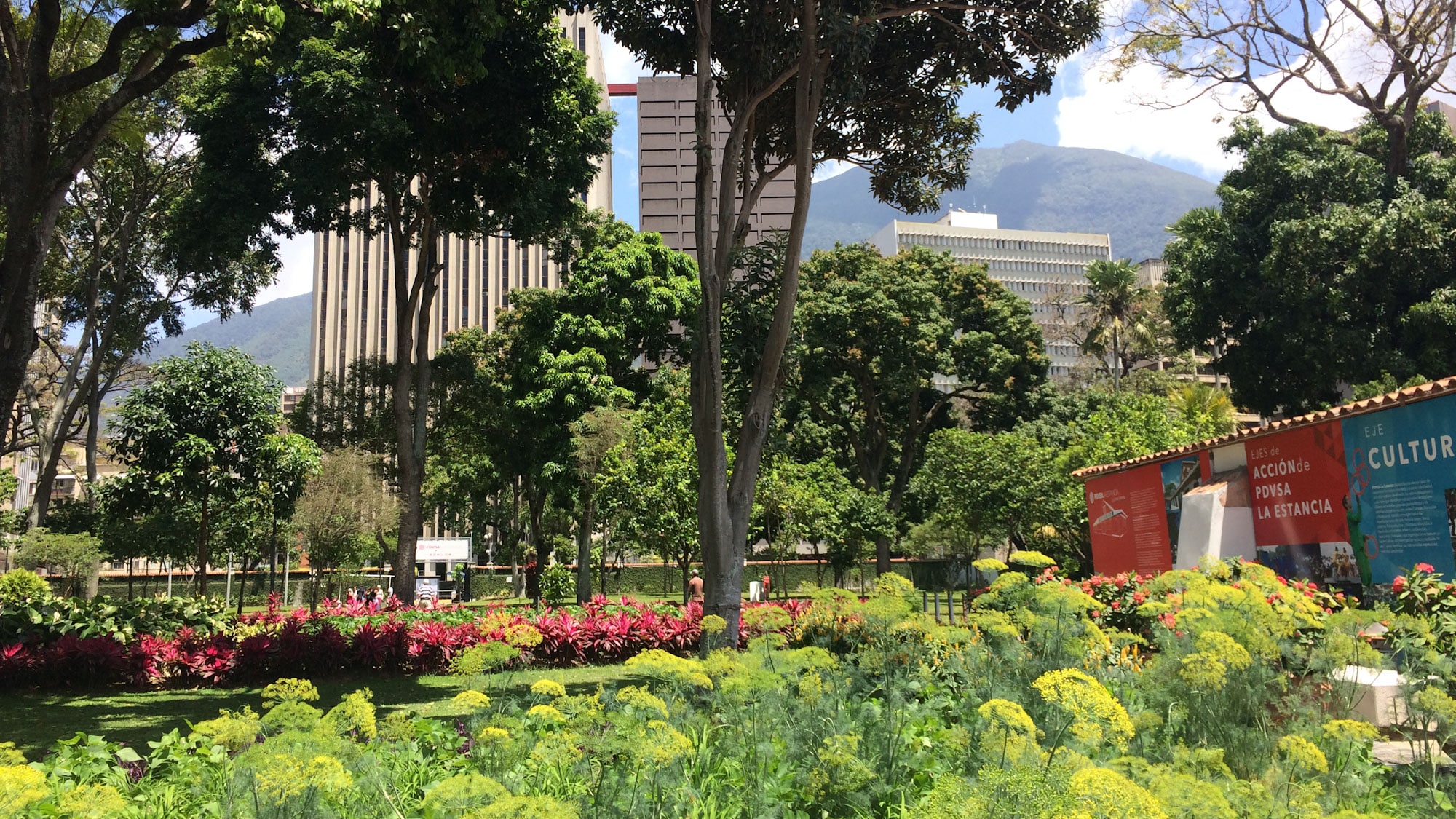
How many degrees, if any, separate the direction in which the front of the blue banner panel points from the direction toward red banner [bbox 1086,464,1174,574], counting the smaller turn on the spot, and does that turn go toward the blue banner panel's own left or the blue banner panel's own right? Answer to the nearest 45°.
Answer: approximately 90° to the blue banner panel's own right

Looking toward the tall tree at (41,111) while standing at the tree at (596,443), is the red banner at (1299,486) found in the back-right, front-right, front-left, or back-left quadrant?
front-left

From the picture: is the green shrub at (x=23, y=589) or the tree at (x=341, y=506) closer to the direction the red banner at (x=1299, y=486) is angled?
the green shrub

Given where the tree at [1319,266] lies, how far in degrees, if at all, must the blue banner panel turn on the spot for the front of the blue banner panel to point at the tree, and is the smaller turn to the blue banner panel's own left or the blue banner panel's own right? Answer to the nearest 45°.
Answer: approximately 135° to the blue banner panel's own right

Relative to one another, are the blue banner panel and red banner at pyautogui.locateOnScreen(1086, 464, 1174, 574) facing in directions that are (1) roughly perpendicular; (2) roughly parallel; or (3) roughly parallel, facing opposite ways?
roughly parallel

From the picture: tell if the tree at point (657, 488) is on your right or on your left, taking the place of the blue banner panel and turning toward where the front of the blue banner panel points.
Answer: on your right

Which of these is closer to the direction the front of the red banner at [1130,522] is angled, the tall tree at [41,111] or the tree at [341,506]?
the tall tree

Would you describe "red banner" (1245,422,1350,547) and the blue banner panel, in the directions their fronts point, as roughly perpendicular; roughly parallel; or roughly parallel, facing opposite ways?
roughly parallel

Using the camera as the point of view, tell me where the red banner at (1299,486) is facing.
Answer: facing the viewer and to the left of the viewer
